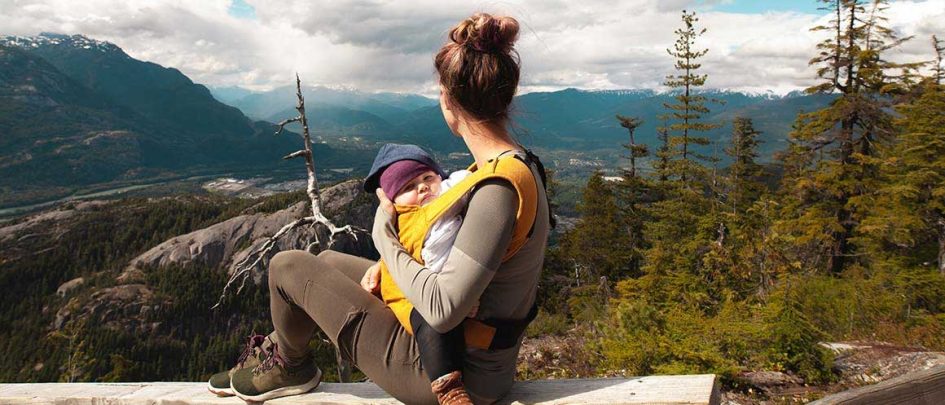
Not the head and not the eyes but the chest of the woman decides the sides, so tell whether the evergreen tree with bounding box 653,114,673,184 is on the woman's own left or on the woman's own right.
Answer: on the woman's own right

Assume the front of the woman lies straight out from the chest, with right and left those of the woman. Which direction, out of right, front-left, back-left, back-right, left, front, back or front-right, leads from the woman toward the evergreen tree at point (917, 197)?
back-right

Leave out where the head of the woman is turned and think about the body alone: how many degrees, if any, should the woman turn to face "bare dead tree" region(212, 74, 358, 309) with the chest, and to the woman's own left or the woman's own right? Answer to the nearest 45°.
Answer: approximately 90° to the woman's own right

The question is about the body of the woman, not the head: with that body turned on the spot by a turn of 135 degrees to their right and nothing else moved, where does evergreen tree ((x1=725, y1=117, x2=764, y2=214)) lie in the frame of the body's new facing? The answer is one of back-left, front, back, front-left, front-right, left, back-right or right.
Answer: front

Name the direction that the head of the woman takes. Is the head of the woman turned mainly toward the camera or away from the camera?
away from the camera

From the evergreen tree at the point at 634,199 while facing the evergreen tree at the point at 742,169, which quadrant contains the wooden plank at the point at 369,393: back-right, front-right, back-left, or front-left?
back-right

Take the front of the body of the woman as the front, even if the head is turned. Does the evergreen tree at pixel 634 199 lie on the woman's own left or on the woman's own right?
on the woman's own right

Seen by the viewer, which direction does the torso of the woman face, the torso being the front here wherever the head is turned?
to the viewer's left
